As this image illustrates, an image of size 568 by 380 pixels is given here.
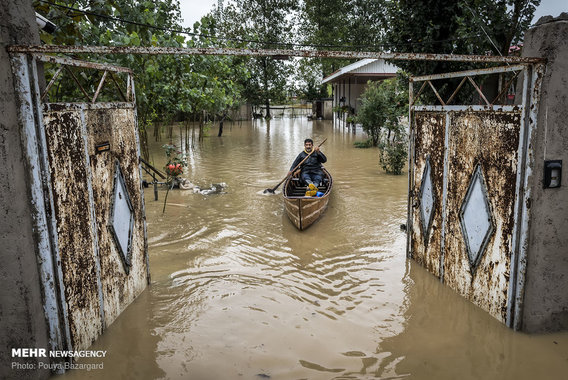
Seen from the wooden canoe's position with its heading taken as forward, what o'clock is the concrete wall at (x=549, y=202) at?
The concrete wall is roughly at 11 o'clock from the wooden canoe.

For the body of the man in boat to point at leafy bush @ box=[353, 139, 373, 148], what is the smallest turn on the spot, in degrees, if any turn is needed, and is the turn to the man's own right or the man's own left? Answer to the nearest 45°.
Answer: approximately 180°

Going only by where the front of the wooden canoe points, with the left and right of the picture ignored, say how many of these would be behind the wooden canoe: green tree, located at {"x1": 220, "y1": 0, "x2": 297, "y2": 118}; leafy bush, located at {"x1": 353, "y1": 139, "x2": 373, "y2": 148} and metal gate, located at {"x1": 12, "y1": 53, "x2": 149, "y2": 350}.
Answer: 2

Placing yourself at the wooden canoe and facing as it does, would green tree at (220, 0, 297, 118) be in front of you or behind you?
behind

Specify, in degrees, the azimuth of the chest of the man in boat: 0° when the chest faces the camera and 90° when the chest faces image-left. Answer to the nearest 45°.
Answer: approximately 0°

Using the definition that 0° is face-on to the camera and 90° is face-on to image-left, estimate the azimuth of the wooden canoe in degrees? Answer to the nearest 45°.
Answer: approximately 0°

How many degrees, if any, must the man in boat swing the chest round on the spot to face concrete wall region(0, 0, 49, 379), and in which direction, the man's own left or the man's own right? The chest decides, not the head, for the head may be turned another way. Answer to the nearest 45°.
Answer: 0° — they already face it

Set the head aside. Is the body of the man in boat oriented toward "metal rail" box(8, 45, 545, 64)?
yes

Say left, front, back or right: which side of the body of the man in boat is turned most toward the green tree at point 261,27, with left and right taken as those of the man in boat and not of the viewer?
back

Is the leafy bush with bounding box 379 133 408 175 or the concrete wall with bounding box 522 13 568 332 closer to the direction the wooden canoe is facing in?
the concrete wall

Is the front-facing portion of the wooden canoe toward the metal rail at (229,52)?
yes

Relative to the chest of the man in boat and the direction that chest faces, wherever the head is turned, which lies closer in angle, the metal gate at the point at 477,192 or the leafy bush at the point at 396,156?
the metal gate
